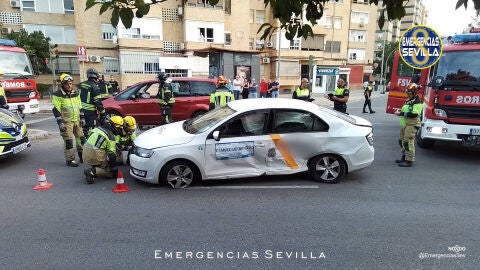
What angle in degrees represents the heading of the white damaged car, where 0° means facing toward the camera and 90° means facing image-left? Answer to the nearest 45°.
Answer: approximately 90°

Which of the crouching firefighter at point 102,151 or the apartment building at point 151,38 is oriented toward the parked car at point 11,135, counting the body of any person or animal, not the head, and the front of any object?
the apartment building

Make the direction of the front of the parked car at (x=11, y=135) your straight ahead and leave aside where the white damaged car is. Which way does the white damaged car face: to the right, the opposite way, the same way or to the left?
the opposite way

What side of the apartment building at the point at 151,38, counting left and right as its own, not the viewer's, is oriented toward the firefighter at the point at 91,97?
front

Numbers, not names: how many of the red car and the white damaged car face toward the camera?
0

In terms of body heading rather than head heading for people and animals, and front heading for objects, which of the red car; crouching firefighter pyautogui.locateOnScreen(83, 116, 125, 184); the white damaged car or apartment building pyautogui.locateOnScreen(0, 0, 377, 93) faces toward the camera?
the apartment building

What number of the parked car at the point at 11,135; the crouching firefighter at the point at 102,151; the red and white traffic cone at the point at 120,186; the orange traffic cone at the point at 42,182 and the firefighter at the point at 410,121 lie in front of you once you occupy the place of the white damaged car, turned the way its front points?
4

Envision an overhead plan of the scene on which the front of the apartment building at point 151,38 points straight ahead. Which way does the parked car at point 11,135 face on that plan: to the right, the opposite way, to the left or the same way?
to the left

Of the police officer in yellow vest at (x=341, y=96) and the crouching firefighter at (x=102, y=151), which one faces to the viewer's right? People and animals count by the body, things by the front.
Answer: the crouching firefighter

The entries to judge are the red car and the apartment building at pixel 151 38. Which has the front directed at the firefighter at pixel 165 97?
the apartment building

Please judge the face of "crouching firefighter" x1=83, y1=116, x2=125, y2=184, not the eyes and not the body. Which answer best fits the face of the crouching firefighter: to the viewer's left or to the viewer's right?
to the viewer's right

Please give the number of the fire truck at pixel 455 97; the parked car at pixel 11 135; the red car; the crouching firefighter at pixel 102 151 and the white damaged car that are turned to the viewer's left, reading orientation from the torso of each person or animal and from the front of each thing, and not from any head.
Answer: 2

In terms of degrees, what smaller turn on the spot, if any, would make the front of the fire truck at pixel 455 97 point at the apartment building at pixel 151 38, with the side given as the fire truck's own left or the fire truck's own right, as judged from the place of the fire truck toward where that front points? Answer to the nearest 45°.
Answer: approximately 135° to the fire truck's own right

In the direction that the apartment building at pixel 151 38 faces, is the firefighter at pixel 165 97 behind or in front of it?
in front

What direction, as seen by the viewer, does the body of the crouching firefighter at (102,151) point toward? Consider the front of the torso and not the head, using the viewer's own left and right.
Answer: facing to the right of the viewer
